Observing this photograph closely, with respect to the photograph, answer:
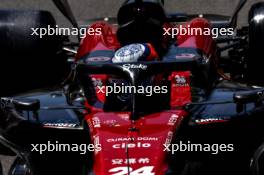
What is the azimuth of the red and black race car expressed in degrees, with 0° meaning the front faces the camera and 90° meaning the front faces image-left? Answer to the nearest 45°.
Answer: approximately 0°
